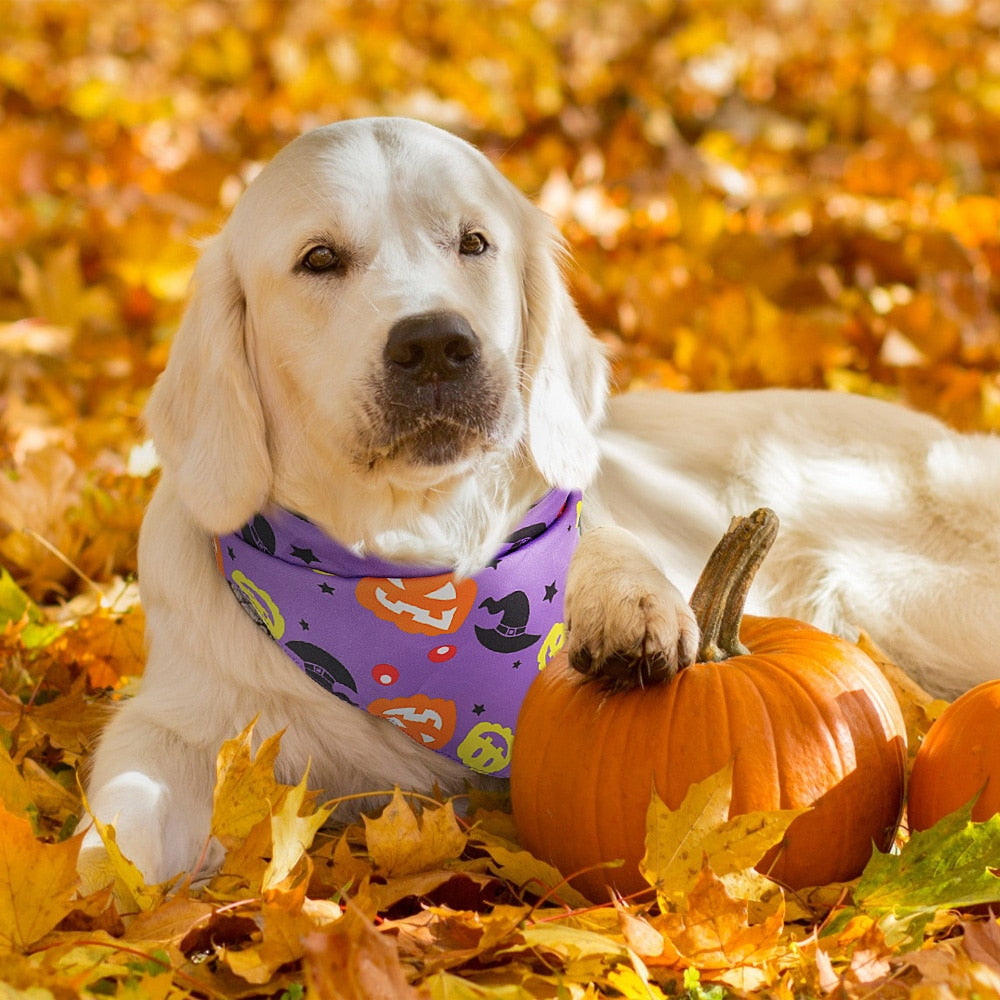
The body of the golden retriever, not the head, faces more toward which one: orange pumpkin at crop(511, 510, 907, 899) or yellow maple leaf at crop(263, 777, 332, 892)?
the yellow maple leaf

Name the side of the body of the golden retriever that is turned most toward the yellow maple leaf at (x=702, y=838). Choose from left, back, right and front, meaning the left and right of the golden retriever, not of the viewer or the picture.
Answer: left

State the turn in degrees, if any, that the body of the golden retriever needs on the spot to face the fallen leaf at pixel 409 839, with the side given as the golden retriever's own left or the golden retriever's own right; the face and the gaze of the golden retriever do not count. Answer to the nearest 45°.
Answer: approximately 45° to the golden retriever's own left

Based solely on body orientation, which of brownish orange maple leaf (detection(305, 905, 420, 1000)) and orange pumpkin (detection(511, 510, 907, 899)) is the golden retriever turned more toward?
the brownish orange maple leaf

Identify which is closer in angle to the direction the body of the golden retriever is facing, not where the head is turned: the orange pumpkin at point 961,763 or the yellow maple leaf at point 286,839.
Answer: the yellow maple leaf

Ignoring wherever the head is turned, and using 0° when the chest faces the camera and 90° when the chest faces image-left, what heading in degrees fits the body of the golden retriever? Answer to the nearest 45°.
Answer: approximately 45°

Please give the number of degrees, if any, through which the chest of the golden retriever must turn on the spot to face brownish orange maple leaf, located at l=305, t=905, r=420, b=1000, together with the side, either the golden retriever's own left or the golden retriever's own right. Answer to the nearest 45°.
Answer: approximately 45° to the golden retriever's own left

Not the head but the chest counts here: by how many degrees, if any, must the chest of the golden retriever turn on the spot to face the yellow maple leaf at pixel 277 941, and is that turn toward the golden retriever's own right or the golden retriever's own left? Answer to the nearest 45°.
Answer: approximately 45° to the golden retriever's own left

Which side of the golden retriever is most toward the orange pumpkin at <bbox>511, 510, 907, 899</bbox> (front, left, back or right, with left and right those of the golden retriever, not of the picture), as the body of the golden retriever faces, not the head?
left

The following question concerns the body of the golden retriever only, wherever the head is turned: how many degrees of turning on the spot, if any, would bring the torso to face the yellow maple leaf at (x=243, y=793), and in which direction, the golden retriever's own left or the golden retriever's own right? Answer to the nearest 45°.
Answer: approximately 45° to the golden retriever's own left

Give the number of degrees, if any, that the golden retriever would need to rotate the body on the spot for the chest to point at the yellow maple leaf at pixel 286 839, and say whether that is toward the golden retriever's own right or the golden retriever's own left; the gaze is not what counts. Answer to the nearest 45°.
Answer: approximately 45° to the golden retriever's own left
